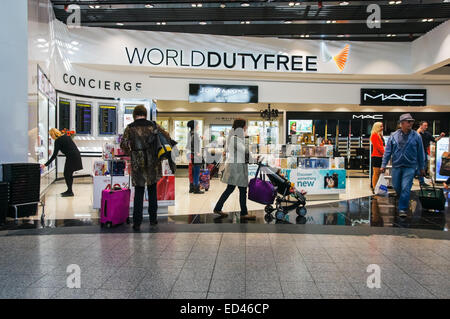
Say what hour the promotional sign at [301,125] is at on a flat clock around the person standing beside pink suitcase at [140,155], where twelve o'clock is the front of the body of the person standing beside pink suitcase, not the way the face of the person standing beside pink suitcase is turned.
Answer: The promotional sign is roughly at 1 o'clock from the person standing beside pink suitcase.

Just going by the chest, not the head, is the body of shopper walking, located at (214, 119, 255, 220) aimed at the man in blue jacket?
yes

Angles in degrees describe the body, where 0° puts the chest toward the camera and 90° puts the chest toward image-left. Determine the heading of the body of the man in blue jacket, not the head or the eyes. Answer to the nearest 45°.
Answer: approximately 0°

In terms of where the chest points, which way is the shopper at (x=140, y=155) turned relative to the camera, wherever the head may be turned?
away from the camera

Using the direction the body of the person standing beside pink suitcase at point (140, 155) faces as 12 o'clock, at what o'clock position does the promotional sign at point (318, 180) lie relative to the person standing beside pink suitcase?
The promotional sign is roughly at 2 o'clock from the person standing beside pink suitcase.

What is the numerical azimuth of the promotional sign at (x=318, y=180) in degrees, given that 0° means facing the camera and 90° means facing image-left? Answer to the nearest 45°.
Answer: approximately 0°

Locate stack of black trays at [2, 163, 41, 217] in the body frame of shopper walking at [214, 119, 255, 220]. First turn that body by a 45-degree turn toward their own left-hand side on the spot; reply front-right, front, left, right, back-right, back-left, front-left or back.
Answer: back-left

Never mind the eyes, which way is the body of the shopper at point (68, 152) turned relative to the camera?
to the viewer's left

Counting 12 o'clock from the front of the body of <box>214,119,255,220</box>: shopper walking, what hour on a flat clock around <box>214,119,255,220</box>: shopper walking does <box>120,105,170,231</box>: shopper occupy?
<box>120,105,170,231</box>: shopper is roughly at 5 o'clock from <box>214,119,255,220</box>: shopper walking.

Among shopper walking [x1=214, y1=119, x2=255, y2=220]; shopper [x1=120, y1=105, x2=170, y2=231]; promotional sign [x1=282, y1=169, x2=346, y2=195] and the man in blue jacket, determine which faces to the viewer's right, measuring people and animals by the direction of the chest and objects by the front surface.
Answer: shopper walking [x1=214, y1=119, x2=255, y2=220]

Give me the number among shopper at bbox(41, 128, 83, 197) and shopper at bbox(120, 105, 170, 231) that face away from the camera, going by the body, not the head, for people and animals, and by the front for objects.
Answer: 1

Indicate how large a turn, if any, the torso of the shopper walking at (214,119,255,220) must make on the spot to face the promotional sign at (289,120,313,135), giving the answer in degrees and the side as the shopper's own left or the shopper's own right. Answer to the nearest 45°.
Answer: approximately 90° to the shopper's own left

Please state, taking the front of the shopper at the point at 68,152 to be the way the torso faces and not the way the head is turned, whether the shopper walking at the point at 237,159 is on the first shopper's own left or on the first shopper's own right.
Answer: on the first shopper's own left

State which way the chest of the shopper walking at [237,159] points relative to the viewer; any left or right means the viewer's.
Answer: facing to the right of the viewer
